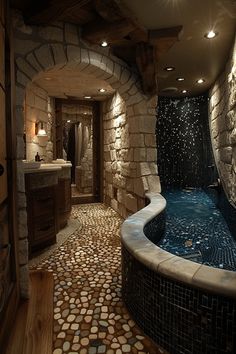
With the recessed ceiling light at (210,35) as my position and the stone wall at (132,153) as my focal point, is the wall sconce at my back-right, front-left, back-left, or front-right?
front-left

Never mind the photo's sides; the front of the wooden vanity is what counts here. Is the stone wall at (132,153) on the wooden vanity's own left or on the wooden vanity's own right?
on the wooden vanity's own left

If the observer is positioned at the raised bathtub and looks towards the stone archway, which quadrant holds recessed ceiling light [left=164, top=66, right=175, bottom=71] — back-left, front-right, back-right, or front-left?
front-right

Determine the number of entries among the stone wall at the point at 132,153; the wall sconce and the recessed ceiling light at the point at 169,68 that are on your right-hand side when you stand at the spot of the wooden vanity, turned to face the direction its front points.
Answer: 0

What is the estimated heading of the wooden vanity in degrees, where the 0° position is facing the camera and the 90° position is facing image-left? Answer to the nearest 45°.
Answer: approximately 315°

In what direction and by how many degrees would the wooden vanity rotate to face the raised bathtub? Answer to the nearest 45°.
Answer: approximately 45° to its right
